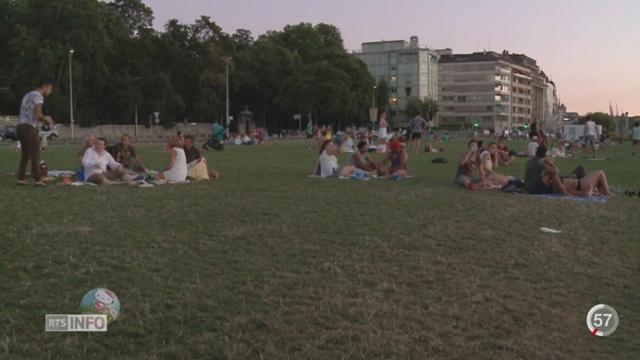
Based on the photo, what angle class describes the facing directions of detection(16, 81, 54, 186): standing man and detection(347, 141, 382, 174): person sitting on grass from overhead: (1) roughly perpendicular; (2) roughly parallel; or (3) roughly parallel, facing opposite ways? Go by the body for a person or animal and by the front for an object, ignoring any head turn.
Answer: roughly perpendicular

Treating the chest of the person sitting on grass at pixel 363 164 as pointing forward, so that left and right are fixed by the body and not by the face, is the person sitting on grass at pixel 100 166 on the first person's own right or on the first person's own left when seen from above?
on the first person's own right

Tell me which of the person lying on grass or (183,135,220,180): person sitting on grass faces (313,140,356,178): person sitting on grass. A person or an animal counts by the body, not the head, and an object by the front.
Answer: (183,135,220,180): person sitting on grass

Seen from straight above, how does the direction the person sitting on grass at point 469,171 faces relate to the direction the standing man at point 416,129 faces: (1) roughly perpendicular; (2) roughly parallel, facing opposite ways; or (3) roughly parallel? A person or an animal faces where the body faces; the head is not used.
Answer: roughly perpendicular

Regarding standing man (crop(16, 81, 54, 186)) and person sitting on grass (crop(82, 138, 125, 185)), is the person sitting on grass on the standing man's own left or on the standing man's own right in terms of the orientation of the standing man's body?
on the standing man's own left

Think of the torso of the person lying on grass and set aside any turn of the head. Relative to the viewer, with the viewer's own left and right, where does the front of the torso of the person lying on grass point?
facing to the right of the viewer
